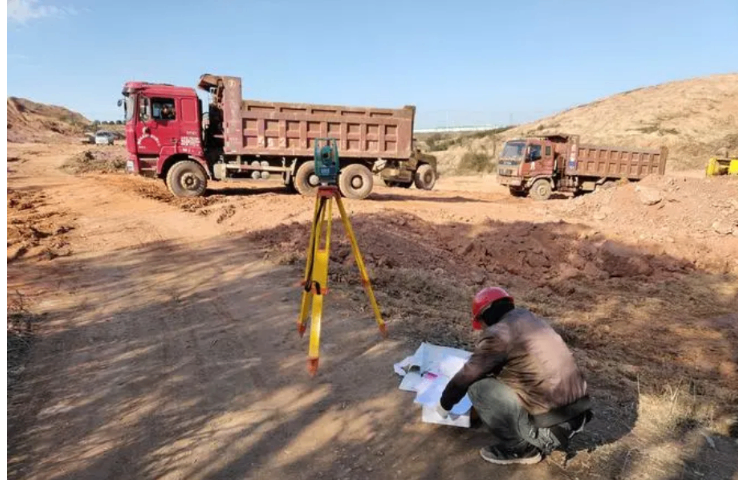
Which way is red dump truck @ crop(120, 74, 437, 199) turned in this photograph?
to the viewer's left

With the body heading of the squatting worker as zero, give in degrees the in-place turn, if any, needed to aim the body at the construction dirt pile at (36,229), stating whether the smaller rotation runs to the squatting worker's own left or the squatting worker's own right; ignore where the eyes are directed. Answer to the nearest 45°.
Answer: approximately 45° to the squatting worker's own right

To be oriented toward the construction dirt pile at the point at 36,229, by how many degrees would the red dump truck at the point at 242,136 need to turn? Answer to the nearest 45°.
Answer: approximately 45° to its left

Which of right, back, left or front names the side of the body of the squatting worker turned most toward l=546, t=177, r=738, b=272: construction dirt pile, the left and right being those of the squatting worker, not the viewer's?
right

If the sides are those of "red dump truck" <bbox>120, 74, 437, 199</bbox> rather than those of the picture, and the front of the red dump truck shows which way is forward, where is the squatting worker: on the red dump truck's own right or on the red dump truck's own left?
on the red dump truck's own left

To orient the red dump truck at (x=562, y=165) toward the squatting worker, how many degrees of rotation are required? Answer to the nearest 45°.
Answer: approximately 45° to its left

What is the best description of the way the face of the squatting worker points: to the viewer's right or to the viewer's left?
to the viewer's left

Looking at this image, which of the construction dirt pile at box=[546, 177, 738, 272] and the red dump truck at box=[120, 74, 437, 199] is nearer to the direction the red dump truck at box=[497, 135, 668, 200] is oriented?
the red dump truck

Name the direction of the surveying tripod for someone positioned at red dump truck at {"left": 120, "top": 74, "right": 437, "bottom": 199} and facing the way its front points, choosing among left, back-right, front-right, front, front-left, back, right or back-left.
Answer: left

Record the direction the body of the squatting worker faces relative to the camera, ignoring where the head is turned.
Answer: to the viewer's left

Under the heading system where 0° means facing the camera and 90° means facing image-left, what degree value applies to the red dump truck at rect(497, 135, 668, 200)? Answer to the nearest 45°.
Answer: approximately 45°

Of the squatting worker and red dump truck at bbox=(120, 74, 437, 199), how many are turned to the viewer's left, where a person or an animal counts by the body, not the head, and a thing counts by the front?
2

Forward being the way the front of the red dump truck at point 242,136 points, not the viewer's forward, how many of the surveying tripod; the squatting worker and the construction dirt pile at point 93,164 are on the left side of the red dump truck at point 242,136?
2

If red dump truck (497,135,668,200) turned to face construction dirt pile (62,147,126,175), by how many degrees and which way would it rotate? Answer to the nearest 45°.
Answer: approximately 45° to its right

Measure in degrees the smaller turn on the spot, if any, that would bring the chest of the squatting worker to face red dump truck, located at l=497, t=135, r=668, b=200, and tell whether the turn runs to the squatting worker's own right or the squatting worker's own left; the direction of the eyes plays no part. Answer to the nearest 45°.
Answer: approximately 90° to the squatting worker's own right
